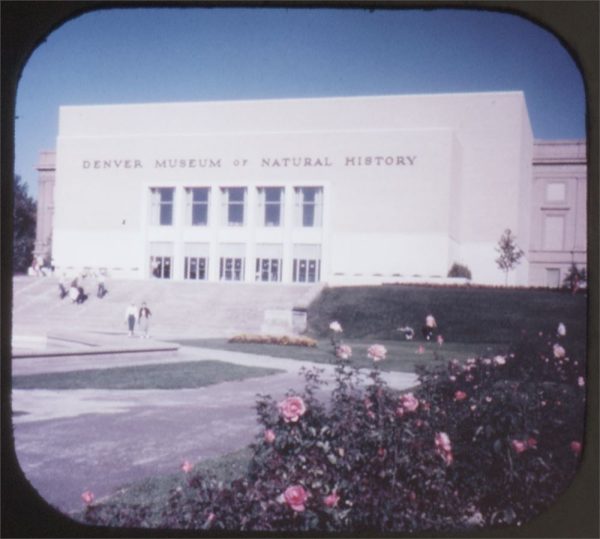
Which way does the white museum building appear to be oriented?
toward the camera

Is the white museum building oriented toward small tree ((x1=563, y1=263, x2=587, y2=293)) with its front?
no

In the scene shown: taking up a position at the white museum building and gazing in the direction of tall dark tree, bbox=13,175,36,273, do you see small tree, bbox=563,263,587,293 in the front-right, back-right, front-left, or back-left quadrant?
back-left

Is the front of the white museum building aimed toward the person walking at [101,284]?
no

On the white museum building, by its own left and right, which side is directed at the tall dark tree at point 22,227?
right
